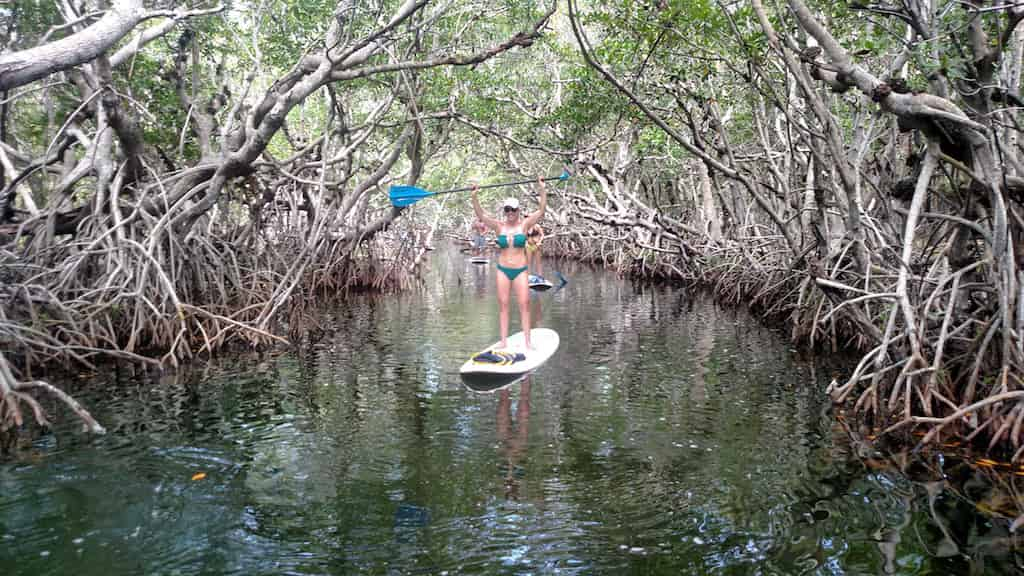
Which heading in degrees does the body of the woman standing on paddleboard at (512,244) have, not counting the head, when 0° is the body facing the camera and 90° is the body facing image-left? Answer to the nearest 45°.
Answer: approximately 0°
